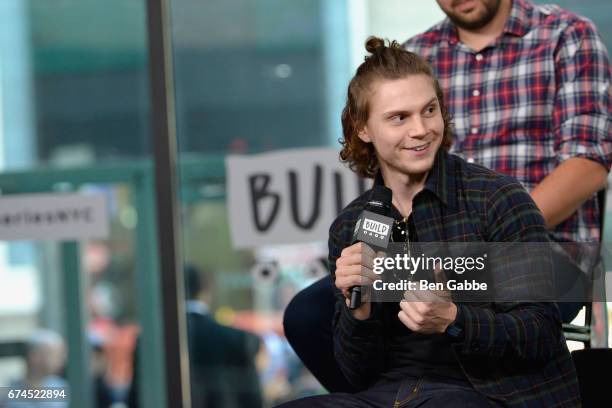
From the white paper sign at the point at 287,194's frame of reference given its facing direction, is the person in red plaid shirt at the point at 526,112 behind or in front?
in front

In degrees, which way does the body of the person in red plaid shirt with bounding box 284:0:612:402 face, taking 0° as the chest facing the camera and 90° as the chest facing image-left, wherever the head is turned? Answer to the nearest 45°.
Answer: approximately 45°

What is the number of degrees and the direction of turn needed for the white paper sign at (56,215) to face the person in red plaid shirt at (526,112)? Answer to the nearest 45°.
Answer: approximately 45° to its left

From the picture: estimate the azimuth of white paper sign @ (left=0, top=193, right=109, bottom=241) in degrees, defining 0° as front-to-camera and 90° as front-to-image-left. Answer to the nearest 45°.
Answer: approximately 0°

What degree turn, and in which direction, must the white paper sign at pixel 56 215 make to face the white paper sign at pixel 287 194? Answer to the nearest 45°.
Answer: approximately 45° to its left

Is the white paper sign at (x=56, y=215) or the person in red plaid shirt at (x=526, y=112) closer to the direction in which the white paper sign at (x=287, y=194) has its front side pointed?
the person in red plaid shirt

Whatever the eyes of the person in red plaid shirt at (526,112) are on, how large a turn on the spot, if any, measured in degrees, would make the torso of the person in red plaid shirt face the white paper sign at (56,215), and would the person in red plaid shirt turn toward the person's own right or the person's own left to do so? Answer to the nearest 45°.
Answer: approximately 90° to the person's own right

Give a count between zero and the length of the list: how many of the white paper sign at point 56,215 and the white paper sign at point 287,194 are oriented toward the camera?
2

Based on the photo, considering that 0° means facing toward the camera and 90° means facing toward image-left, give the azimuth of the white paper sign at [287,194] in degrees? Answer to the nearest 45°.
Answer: approximately 0°

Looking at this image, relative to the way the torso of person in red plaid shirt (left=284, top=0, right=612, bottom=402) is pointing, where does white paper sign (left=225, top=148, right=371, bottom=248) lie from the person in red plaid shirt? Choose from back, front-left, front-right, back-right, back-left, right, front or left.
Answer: right

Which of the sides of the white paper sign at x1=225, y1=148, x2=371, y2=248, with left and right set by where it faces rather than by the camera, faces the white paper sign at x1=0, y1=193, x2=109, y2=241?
right
